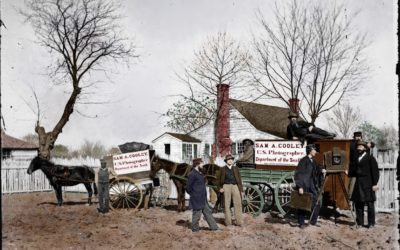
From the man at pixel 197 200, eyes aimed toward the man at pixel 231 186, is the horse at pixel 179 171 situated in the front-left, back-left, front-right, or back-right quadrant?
front-left

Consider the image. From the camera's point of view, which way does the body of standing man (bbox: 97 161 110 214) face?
toward the camera

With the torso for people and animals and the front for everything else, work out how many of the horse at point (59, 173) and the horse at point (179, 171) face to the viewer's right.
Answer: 0

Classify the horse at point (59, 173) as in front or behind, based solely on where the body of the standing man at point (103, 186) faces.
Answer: behind

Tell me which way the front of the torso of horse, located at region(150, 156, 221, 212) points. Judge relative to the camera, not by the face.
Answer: to the viewer's left

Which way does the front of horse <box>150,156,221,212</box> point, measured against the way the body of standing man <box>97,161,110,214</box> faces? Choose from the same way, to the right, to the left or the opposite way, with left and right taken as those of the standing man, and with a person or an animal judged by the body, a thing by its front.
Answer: to the right
